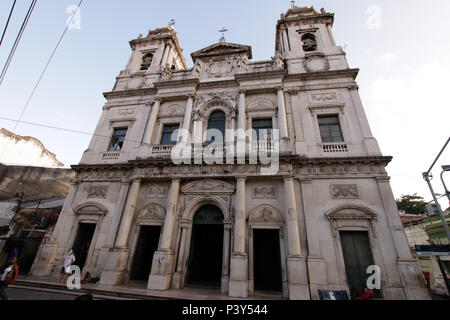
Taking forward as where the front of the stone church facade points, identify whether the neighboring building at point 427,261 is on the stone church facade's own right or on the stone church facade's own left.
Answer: on the stone church facade's own left

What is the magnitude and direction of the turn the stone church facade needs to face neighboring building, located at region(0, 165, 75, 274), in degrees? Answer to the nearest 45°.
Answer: approximately 90° to its right

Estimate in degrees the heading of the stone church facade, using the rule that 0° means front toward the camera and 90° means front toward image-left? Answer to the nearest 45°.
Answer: approximately 0°

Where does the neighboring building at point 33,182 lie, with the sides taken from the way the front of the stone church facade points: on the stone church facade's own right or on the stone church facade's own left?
on the stone church facade's own right
